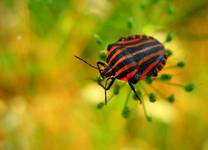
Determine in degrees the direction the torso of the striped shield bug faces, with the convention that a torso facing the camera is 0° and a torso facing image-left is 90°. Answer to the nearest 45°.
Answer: approximately 45°
